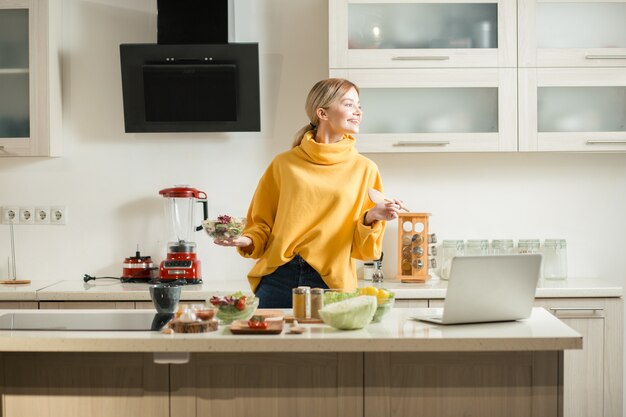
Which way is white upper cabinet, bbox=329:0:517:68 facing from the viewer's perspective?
toward the camera

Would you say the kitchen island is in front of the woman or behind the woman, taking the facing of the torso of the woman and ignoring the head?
in front

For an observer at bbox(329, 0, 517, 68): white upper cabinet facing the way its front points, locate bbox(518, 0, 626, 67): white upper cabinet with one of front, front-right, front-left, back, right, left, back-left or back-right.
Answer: left

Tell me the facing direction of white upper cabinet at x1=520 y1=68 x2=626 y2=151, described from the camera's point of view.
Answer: facing the viewer

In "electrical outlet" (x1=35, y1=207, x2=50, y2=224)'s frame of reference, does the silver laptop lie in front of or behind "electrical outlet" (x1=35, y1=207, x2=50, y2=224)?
in front

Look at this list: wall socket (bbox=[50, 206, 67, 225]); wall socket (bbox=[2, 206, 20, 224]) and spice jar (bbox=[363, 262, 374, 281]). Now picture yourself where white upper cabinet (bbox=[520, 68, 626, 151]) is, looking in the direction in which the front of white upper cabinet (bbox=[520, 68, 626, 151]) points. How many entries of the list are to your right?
3

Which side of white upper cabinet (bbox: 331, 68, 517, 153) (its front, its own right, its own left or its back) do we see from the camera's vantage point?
front

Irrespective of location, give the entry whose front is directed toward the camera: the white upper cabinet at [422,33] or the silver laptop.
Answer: the white upper cabinet

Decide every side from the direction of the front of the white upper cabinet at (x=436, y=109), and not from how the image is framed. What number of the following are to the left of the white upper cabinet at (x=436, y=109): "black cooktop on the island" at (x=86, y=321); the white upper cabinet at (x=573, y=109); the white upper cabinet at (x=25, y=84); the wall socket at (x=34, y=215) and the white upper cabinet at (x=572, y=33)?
2

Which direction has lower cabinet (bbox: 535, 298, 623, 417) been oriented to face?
toward the camera

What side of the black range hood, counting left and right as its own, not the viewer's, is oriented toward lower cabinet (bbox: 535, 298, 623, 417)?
left

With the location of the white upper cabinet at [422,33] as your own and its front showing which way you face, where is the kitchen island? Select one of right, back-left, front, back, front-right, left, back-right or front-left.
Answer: front

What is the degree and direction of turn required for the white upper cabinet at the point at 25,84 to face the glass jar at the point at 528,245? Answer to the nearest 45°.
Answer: approximately 90° to its left
